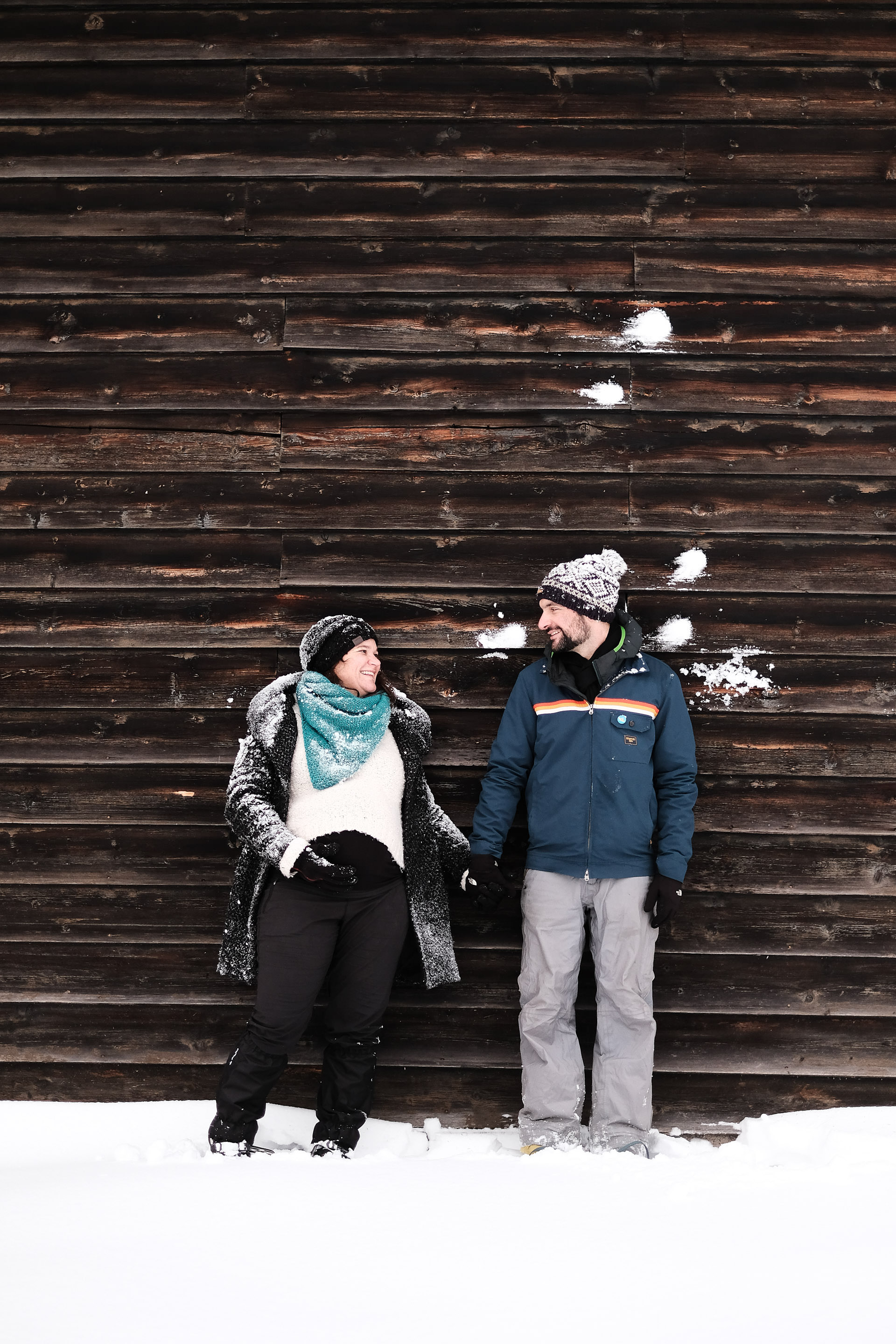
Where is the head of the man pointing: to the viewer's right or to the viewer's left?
to the viewer's left

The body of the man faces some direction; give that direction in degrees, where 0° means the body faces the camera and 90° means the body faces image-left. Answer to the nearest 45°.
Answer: approximately 0°
